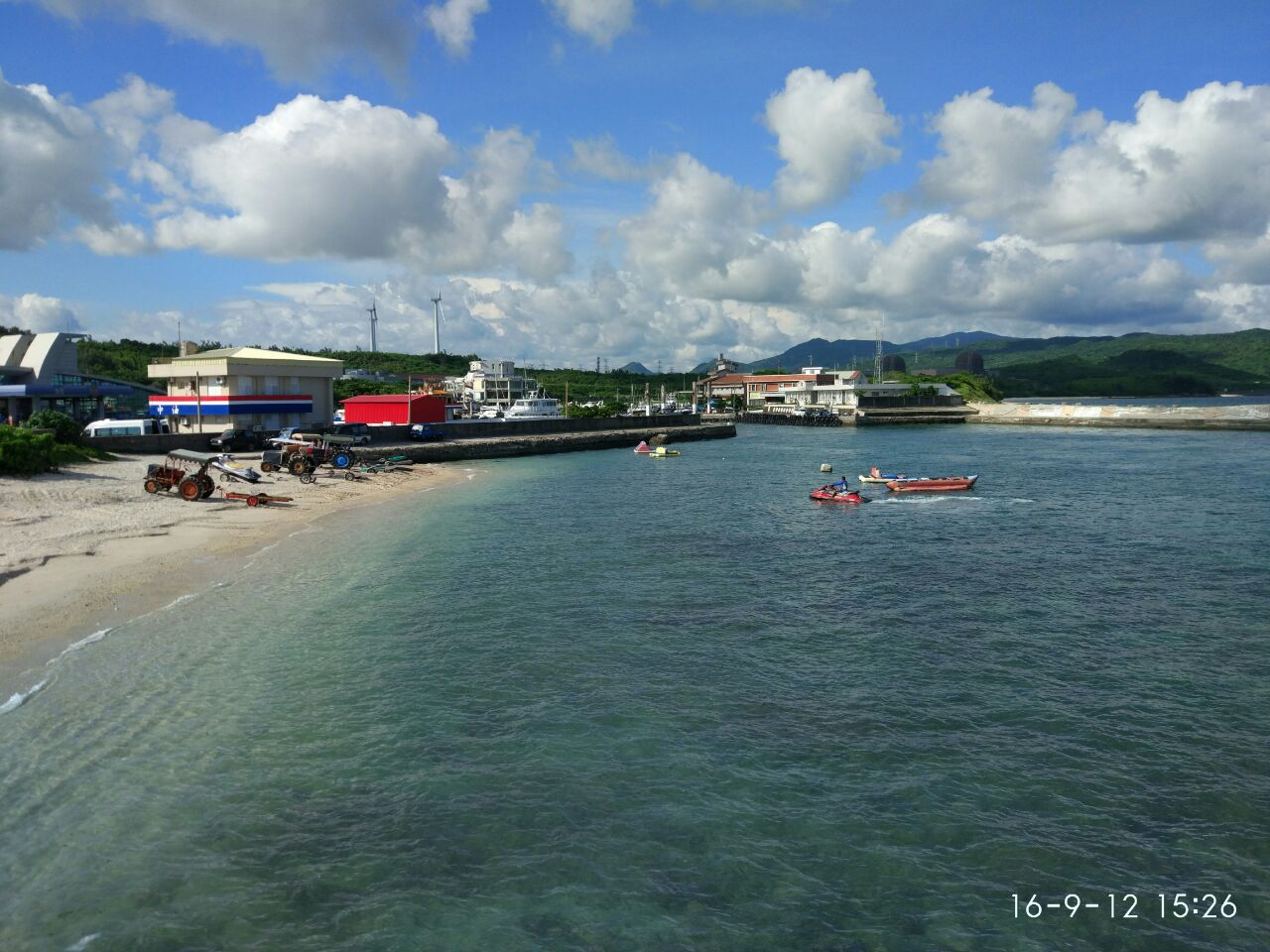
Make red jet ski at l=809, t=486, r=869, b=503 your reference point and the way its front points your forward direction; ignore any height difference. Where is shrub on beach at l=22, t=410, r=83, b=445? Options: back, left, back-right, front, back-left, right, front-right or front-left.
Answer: front

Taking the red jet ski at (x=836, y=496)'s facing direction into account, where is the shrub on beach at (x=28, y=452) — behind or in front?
in front

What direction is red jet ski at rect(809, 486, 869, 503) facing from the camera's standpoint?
to the viewer's left
